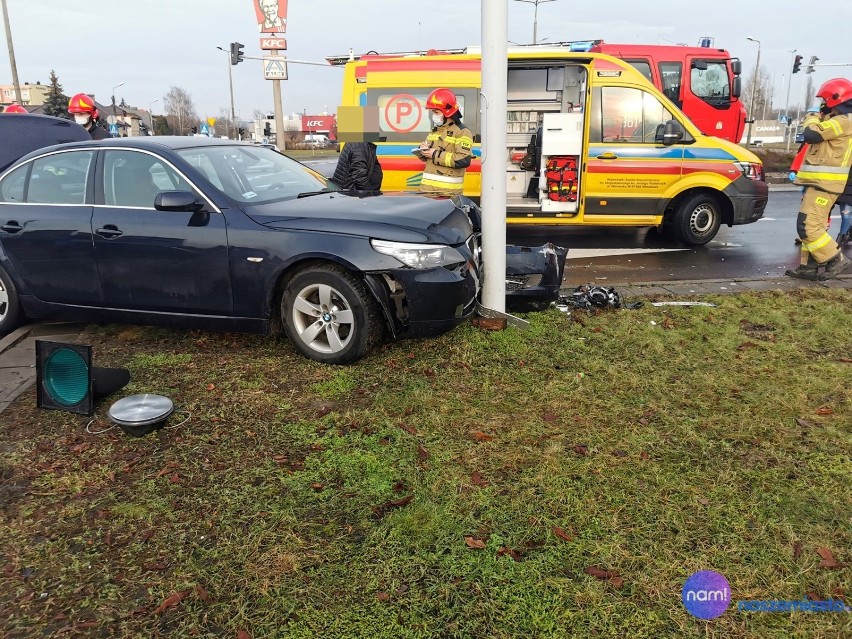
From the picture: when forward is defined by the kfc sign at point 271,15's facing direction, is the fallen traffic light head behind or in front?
in front

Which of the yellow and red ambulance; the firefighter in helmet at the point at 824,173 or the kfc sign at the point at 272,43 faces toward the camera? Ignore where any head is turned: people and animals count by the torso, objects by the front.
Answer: the kfc sign

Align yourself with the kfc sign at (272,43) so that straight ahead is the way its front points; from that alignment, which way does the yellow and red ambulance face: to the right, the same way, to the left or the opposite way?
to the left

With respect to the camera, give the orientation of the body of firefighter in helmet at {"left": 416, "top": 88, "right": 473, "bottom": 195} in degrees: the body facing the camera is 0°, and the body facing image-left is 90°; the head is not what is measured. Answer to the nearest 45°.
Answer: approximately 45°

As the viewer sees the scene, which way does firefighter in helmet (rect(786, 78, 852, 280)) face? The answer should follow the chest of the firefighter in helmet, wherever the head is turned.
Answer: to the viewer's left

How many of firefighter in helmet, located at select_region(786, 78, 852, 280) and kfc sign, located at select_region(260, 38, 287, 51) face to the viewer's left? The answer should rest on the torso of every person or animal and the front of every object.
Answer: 1

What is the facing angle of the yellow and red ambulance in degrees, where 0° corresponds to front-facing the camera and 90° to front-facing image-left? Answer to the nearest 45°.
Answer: approximately 270°

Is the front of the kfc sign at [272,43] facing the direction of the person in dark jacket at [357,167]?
yes

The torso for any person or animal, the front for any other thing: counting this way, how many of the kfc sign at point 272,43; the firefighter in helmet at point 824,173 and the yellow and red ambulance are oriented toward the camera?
1

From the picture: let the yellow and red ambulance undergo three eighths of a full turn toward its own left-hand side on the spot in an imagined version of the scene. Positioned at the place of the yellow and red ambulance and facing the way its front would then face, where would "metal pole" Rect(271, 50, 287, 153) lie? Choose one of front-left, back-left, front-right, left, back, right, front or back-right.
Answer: front

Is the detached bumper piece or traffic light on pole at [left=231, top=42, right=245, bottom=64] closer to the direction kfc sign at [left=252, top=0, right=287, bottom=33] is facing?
the detached bumper piece

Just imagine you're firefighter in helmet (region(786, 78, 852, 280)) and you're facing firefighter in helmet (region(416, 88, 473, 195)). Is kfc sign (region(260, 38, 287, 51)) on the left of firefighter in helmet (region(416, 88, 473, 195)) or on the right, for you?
right

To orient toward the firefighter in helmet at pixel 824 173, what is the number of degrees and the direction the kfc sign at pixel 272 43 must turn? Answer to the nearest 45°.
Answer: approximately 45° to its left
